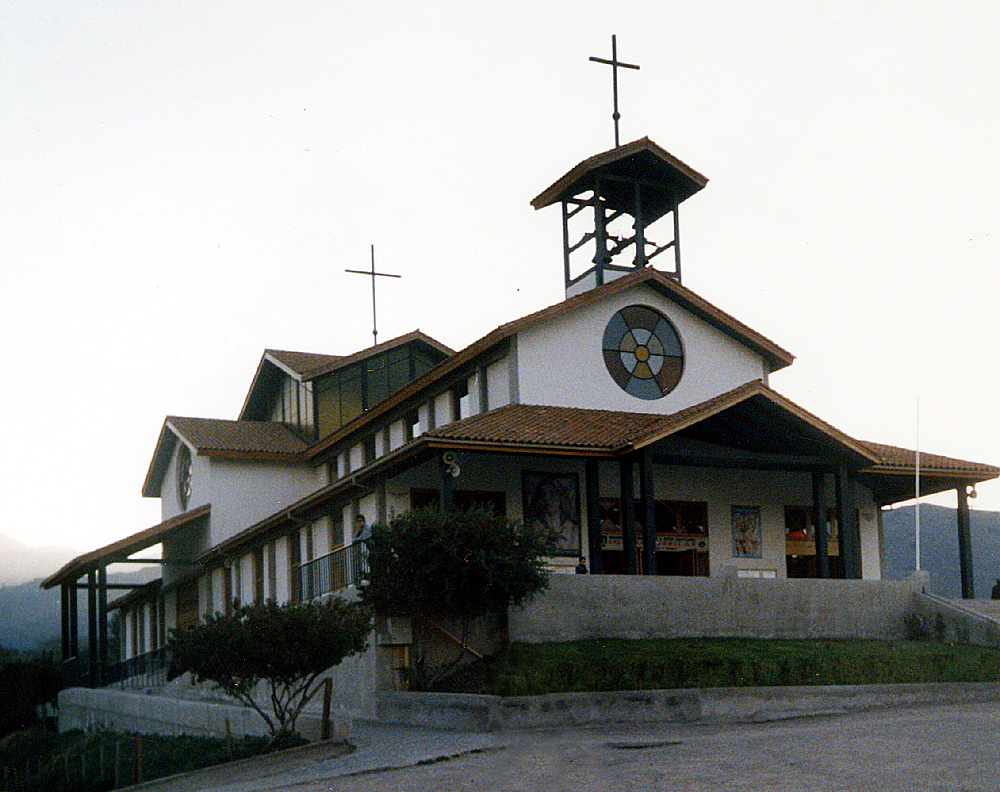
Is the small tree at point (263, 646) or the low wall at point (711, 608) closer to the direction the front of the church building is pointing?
the low wall

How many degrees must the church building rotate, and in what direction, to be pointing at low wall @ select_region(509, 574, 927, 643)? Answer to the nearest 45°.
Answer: approximately 45° to its right

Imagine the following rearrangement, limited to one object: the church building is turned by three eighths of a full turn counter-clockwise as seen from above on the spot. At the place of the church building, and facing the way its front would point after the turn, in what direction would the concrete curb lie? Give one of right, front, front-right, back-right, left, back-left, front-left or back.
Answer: back

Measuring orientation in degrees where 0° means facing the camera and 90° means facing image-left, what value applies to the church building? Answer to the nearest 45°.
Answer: approximately 315°
